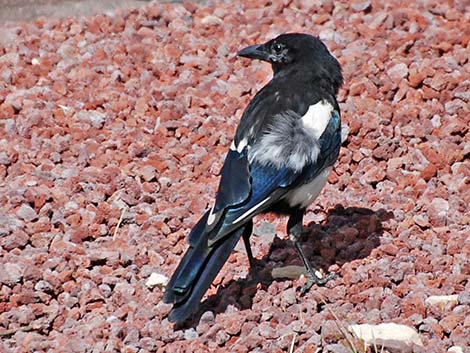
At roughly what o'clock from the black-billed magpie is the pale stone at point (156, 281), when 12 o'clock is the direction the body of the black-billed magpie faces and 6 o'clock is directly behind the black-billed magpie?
The pale stone is roughly at 7 o'clock from the black-billed magpie.

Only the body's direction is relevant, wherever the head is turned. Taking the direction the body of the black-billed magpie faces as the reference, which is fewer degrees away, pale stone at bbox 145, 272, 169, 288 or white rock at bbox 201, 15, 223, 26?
the white rock

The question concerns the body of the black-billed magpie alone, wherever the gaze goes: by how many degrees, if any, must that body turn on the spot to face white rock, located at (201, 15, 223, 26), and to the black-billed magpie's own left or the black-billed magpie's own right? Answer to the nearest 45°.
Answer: approximately 45° to the black-billed magpie's own left

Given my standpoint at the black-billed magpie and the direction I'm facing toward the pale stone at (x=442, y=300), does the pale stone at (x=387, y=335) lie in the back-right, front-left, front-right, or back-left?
front-right

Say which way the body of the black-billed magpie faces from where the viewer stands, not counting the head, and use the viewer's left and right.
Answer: facing away from the viewer and to the right of the viewer

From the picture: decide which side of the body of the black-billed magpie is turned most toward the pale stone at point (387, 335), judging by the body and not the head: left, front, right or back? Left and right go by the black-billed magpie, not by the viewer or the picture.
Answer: right

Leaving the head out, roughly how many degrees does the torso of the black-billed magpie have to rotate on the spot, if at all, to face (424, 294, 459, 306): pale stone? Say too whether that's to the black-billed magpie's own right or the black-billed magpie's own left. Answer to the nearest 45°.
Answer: approximately 90° to the black-billed magpie's own right

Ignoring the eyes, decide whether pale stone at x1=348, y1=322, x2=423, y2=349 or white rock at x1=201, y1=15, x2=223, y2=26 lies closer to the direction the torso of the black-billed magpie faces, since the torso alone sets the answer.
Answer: the white rock
